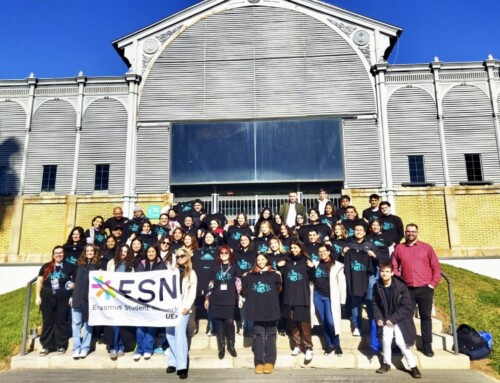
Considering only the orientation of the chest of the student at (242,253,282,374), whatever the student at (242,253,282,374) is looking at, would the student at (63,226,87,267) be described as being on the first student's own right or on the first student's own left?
on the first student's own right

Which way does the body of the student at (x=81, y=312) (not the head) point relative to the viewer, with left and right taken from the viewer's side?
facing the viewer

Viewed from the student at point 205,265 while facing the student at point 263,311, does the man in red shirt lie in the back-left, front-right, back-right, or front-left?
front-left

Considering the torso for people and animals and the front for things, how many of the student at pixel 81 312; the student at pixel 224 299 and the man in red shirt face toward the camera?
3

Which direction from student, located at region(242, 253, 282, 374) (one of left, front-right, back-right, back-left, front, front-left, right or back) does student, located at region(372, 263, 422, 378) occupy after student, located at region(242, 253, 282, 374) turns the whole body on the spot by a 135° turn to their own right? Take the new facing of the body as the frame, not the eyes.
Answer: back-right

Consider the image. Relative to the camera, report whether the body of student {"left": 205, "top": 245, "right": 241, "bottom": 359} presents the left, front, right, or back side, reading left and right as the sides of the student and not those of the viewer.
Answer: front

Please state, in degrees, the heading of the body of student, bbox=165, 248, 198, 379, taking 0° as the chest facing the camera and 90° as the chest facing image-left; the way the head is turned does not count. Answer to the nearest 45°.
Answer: approximately 45°

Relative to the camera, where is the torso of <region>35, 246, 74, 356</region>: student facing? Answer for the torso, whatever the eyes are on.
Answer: toward the camera

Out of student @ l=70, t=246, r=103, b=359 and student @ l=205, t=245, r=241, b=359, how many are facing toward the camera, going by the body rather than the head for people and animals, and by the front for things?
2

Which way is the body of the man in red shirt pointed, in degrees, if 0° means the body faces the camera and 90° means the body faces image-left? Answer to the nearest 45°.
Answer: approximately 0°

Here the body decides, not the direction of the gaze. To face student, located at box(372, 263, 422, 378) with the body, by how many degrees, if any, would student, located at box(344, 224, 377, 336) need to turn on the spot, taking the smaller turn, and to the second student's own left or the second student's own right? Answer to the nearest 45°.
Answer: approximately 45° to the second student's own left
